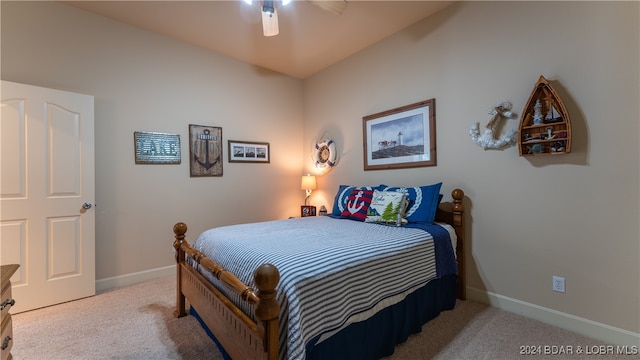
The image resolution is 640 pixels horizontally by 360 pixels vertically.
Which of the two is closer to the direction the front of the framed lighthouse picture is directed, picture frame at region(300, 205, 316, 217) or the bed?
the bed

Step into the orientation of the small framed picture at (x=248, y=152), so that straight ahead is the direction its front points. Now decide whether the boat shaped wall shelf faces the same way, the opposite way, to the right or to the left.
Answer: to the right

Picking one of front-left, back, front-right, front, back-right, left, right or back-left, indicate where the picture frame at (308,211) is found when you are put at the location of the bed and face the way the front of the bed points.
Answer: back-right

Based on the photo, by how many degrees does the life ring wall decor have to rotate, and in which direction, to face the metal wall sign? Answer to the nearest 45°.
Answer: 0° — it already faces it

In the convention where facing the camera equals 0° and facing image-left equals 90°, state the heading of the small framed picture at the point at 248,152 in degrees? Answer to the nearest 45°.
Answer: approximately 315°

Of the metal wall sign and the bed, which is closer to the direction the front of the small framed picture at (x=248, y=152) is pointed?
the bed

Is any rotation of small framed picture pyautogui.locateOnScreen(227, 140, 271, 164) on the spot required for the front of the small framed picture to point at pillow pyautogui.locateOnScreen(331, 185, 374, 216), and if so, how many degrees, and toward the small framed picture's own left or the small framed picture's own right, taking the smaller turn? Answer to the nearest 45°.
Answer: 0° — it already faces it

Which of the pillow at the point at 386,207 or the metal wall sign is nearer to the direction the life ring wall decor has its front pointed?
the metal wall sign

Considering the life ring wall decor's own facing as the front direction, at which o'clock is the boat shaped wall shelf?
The boat shaped wall shelf is roughly at 9 o'clock from the life ring wall decor.
